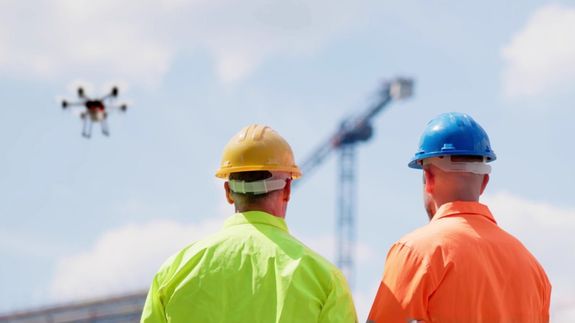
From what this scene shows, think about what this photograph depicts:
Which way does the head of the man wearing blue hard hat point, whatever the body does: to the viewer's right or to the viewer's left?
to the viewer's left

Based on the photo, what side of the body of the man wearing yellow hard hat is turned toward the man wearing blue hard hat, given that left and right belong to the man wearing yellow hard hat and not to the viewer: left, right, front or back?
right

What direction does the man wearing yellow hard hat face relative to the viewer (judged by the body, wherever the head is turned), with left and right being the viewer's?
facing away from the viewer
